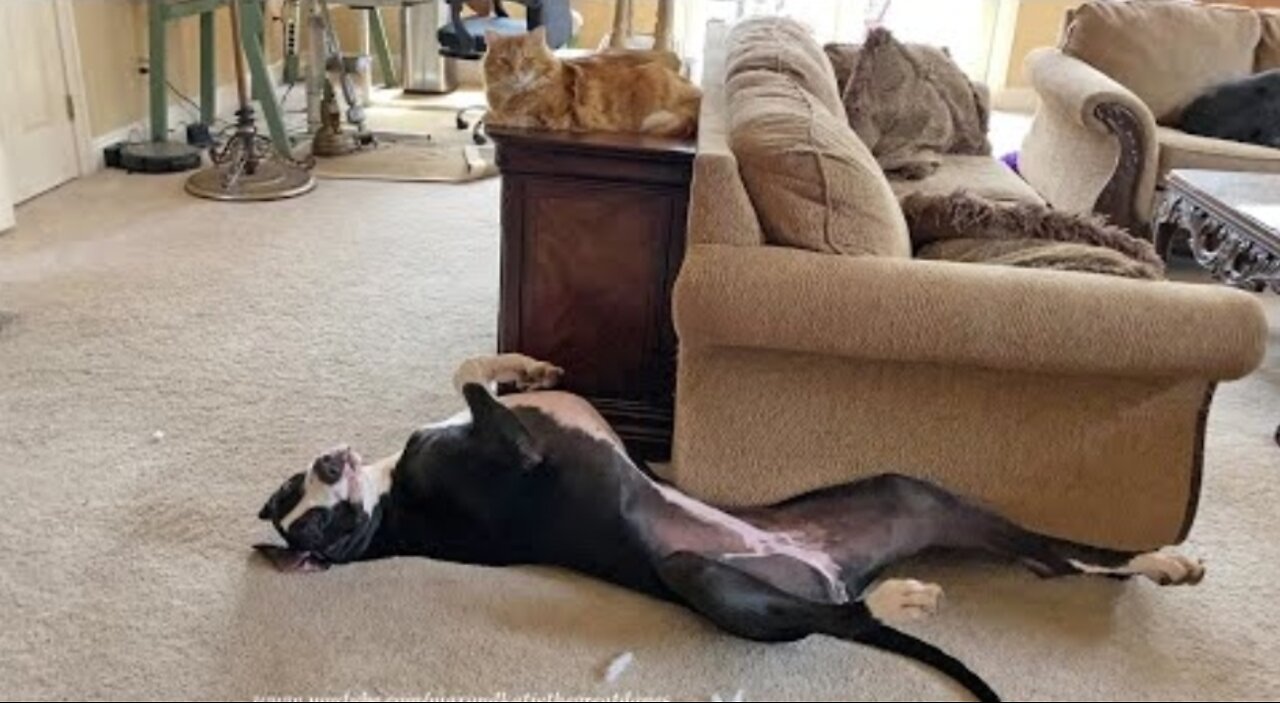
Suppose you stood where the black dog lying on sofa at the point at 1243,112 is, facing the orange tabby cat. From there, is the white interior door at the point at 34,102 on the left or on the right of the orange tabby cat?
right

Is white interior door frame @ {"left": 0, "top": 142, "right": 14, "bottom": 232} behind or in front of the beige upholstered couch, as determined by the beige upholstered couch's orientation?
behind

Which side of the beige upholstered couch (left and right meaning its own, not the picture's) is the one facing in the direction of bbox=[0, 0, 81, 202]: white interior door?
back

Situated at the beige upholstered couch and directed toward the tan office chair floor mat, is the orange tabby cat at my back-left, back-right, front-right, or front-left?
front-left

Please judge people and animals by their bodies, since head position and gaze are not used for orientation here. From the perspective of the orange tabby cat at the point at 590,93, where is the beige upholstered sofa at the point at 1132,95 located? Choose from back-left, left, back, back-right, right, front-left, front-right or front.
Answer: back-right

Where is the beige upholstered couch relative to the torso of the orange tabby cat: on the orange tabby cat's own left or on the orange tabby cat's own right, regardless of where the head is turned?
on the orange tabby cat's own left

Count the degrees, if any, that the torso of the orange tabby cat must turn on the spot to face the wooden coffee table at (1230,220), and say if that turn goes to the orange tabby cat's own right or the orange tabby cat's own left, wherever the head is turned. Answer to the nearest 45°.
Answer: approximately 180°

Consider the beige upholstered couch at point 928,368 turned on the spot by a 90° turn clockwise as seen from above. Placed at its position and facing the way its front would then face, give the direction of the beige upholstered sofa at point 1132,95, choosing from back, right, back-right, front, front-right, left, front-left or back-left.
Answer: back

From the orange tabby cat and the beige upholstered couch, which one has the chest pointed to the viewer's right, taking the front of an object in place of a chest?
the beige upholstered couch

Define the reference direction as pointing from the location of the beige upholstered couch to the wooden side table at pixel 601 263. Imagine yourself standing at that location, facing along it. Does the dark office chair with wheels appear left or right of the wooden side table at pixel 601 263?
right

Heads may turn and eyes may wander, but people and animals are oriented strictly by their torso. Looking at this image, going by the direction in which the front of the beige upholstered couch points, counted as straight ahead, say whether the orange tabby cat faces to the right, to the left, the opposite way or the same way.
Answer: the opposite way

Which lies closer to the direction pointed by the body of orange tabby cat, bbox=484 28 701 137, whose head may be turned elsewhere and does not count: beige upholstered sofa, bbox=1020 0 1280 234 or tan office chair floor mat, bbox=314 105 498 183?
the tan office chair floor mat

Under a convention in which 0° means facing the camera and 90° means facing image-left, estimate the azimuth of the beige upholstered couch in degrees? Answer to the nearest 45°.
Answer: approximately 270°

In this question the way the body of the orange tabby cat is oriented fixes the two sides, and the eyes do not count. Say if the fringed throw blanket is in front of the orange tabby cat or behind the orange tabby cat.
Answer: behind

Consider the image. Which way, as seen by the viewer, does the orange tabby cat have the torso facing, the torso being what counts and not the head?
to the viewer's left

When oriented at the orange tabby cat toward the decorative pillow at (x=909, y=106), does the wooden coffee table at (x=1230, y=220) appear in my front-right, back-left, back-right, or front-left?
front-right

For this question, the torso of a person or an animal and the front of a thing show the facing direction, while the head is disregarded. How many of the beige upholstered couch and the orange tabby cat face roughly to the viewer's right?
1
